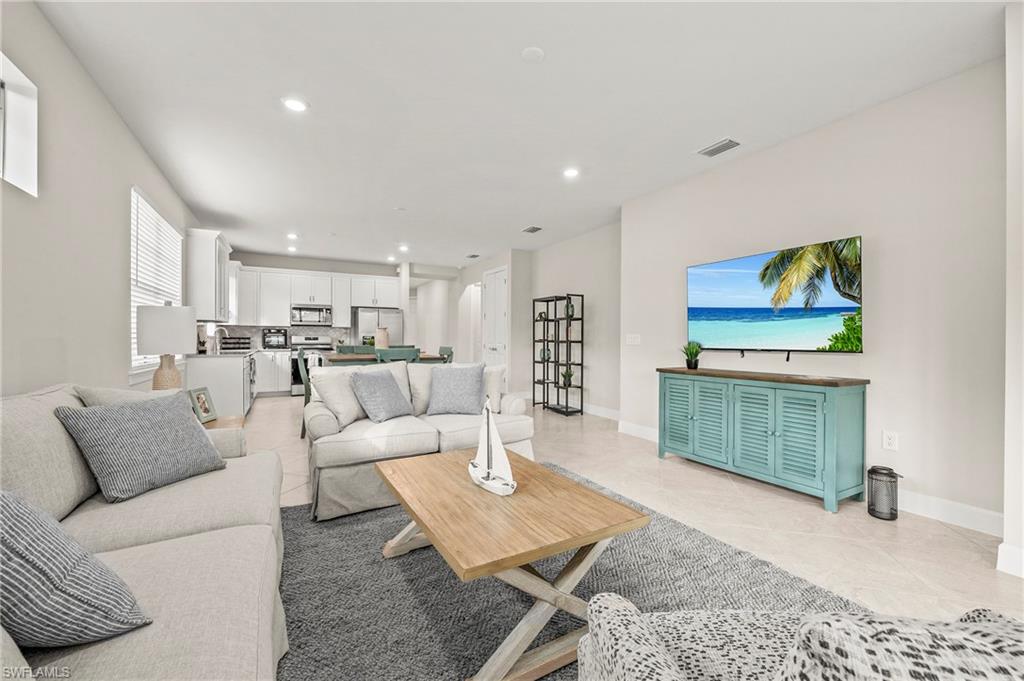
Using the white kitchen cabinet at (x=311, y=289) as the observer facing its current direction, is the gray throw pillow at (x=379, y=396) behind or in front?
in front

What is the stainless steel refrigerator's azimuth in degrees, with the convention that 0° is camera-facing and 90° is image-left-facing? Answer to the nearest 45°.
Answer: approximately 0°

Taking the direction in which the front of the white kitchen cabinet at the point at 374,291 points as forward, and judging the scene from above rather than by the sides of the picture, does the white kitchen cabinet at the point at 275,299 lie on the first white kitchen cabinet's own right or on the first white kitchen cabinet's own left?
on the first white kitchen cabinet's own right

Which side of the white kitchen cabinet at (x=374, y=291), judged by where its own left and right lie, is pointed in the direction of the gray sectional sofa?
front

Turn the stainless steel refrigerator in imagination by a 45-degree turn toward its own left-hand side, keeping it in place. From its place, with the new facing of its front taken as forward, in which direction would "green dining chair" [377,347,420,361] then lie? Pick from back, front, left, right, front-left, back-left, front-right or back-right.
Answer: front-right

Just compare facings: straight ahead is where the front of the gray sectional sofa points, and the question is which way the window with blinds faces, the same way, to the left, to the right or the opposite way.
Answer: the same way

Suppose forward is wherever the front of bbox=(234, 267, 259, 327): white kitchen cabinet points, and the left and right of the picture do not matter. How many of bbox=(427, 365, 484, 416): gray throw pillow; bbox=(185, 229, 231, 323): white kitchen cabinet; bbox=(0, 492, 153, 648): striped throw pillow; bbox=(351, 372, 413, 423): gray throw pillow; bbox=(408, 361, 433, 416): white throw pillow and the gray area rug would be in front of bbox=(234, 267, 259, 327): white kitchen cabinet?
6

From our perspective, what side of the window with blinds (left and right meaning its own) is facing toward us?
right

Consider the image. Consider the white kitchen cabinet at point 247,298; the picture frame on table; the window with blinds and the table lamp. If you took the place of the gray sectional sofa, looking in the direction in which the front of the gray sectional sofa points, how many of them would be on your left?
4

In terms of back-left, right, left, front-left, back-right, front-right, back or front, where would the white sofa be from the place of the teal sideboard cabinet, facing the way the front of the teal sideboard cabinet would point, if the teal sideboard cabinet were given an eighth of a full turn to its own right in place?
front-left

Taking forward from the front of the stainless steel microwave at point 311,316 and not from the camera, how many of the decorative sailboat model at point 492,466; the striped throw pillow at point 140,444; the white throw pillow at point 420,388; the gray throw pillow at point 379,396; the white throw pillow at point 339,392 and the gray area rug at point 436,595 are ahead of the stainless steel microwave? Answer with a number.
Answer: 6

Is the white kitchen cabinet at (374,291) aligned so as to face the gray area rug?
yes

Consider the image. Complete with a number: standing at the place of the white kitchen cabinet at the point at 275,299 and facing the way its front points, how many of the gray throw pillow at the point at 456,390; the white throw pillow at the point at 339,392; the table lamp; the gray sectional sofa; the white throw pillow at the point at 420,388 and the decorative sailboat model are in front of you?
6

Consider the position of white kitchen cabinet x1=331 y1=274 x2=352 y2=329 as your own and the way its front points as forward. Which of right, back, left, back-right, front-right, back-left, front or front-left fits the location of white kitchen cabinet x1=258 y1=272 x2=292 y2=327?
right

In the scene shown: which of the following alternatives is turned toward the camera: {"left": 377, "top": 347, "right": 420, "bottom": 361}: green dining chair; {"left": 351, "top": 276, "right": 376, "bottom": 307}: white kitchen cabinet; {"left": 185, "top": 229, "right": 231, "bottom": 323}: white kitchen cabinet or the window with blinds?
{"left": 351, "top": 276, "right": 376, "bottom": 307}: white kitchen cabinet

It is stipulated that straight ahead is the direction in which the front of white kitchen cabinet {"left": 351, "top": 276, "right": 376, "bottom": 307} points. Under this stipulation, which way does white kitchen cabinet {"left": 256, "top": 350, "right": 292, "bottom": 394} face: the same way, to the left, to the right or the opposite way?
the same way

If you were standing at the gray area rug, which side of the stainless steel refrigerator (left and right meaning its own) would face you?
front

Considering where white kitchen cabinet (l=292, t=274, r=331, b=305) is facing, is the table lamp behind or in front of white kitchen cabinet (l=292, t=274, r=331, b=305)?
in front

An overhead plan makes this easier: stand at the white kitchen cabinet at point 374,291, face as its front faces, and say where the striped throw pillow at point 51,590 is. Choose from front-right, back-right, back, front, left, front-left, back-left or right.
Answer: front

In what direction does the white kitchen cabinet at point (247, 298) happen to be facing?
toward the camera

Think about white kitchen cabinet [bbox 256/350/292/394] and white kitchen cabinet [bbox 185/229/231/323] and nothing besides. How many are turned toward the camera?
1

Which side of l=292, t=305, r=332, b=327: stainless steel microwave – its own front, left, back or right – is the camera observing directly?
front
